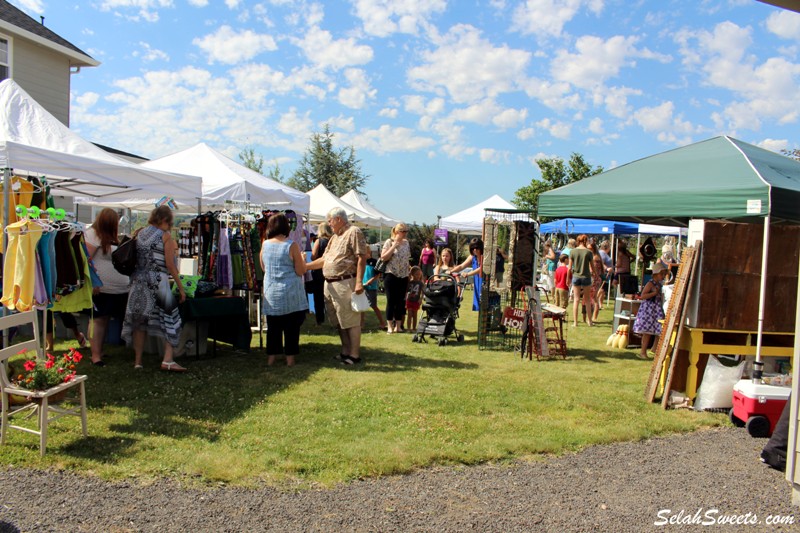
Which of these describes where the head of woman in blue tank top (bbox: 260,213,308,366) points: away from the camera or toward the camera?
away from the camera

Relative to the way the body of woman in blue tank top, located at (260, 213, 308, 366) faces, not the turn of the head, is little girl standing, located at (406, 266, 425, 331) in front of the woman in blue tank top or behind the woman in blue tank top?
in front

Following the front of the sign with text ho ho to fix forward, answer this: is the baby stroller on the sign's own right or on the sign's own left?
on the sign's own right

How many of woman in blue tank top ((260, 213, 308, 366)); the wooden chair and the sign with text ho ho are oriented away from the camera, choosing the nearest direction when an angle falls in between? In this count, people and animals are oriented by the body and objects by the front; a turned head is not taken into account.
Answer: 1

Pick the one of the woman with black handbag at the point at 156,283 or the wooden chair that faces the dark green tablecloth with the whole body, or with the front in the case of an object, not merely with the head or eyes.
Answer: the woman with black handbag

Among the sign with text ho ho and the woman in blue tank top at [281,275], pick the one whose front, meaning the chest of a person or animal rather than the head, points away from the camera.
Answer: the woman in blue tank top

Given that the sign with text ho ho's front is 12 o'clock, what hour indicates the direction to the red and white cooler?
The red and white cooler is roughly at 11 o'clock from the sign with text ho ho.

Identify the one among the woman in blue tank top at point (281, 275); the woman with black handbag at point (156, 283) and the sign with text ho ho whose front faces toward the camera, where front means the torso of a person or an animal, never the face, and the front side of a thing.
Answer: the sign with text ho ho

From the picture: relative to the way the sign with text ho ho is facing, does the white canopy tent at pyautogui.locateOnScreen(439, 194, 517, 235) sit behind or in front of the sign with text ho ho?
behind

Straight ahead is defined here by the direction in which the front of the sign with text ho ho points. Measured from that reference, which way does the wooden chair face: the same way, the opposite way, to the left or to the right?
to the left

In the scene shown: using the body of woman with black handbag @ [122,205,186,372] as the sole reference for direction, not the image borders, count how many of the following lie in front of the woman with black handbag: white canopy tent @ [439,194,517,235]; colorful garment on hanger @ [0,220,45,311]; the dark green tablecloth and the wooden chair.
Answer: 2

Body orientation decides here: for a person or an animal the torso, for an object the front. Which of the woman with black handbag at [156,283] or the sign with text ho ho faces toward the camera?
the sign with text ho ho

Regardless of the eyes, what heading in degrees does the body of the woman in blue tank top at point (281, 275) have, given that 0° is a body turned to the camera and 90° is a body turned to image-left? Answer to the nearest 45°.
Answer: approximately 180°

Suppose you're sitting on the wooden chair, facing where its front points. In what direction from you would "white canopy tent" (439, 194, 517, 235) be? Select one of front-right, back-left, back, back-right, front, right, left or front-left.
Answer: left

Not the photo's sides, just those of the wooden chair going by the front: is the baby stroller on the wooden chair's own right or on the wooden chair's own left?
on the wooden chair's own left

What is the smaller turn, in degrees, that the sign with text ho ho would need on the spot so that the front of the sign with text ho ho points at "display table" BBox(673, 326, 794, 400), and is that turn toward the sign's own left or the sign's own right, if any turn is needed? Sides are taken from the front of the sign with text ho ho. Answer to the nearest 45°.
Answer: approximately 45° to the sign's own left

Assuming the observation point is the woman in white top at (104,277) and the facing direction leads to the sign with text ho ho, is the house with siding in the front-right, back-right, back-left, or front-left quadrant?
back-left

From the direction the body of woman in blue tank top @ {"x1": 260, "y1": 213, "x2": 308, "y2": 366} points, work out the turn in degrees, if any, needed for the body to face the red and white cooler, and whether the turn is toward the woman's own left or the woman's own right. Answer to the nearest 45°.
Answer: approximately 135° to the woman's own right
